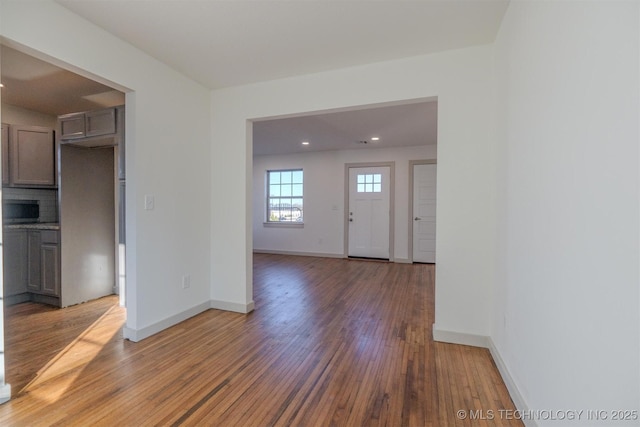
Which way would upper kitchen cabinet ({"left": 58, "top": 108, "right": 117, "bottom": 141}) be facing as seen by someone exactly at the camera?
facing the viewer and to the left of the viewer

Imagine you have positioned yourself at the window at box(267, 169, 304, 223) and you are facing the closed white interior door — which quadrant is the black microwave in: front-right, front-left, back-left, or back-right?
back-right

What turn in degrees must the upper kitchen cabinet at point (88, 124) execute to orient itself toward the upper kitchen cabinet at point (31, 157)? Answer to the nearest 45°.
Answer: approximately 90° to its right

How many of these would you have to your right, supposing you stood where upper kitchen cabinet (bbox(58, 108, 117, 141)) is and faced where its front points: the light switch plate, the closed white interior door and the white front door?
0

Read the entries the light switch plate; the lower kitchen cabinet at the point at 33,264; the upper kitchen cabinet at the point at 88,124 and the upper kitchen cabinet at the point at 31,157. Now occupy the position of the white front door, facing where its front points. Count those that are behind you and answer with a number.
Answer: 0

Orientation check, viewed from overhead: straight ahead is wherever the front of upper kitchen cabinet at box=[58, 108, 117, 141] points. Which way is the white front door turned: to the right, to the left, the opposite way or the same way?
the same way

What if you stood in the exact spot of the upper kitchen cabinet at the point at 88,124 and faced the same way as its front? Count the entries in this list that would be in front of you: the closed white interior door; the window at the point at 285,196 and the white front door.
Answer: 0

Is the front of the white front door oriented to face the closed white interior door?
no

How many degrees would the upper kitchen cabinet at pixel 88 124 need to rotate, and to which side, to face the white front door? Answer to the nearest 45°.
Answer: approximately 135° to its left

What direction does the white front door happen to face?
toward the camera

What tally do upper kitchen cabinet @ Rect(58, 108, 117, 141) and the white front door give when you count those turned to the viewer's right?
0

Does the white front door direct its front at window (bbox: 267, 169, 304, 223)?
no

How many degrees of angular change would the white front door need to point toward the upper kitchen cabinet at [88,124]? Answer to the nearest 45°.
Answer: approximately 45° to its right

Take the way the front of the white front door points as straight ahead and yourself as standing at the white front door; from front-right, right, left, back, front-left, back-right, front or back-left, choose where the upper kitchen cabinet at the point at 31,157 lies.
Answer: front-right

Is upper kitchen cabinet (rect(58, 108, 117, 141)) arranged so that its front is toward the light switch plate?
no

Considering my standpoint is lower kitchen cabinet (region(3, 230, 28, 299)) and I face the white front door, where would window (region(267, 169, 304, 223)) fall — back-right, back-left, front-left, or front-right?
front-left

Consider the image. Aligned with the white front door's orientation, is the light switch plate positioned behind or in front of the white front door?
in front
